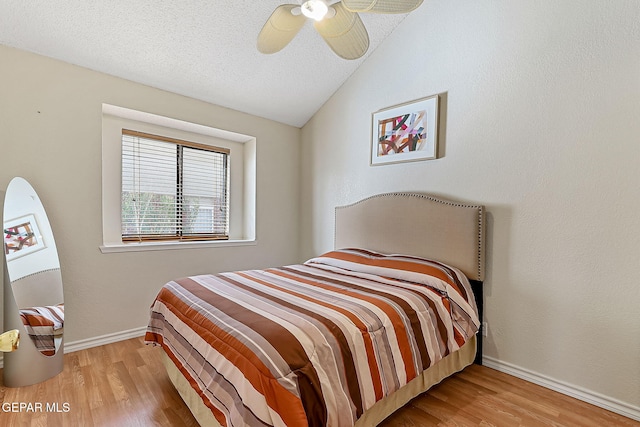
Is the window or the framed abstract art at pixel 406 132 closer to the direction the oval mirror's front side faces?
the framed abstract art

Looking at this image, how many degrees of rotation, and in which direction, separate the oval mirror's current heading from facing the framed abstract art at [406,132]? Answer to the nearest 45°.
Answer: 0° — it already faces it

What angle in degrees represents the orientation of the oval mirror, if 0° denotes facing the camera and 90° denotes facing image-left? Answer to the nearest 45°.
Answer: approximately 315°
